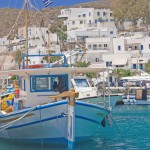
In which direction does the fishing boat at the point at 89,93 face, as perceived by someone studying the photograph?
facing the viewer and to the right of the viewer

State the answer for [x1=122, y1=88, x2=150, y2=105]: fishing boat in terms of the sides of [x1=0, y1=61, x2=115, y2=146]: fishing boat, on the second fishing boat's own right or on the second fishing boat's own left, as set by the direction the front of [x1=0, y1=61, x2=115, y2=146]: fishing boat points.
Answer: on the second fishing boat's own left

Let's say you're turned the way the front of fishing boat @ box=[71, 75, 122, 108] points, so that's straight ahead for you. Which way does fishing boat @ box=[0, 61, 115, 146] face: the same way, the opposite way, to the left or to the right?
the same way

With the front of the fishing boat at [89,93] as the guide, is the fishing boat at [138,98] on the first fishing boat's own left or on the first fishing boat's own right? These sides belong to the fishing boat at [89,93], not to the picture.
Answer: on the first fishing boat's own left

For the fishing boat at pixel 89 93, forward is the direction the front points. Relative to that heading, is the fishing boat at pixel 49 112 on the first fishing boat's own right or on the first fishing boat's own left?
on the first fishing boat's own right

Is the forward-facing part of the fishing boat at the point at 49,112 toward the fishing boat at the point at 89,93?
no
